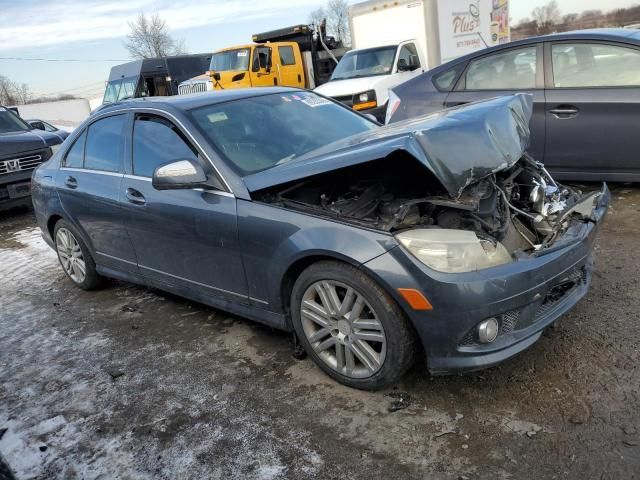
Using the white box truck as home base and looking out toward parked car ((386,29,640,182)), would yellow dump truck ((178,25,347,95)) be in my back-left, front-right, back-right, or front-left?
back-right

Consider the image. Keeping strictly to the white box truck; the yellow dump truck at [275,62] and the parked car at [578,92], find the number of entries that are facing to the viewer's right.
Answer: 1

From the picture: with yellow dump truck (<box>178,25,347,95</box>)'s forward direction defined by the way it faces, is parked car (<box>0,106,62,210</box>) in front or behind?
in front

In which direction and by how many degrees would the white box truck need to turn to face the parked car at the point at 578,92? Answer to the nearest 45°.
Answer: approximately 45° to its left

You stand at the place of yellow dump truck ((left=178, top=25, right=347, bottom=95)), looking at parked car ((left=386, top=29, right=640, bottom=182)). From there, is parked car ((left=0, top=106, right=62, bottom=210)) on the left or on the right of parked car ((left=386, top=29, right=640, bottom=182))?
right

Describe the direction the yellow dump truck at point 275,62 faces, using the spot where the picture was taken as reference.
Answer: facing the viewer and to the left of the viewer

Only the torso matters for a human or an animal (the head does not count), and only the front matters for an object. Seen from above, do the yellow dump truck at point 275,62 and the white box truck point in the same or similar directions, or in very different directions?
same or similar directions

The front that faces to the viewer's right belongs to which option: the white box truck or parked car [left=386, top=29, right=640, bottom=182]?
the parked car

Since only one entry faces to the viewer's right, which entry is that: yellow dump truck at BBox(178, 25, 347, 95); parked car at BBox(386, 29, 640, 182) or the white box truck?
the parked car

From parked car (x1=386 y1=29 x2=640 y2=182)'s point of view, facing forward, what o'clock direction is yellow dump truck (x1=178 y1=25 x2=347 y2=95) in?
The yellow dump truck is roughly at 8 o'clock from the parked car.

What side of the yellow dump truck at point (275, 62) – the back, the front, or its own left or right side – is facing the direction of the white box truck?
left

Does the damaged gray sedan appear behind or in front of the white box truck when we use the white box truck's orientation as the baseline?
in front

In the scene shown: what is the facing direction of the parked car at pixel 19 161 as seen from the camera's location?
facing the viewer and to the right of the viewer

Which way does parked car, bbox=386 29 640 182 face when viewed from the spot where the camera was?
facing to the right of the viewer

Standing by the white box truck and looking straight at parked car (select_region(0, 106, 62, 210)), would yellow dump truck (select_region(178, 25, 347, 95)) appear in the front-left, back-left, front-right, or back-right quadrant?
front-right

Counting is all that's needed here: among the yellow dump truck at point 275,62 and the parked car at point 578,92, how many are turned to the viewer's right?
1

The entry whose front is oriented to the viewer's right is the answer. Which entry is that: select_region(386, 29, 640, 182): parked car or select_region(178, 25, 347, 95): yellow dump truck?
the parked car
